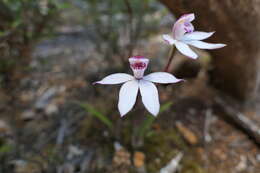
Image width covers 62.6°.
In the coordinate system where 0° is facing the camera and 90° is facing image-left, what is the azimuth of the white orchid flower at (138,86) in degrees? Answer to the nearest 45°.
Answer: approximately 0°

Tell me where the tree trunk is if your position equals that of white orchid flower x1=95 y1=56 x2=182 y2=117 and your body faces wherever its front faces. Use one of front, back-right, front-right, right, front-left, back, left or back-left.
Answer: back-left
